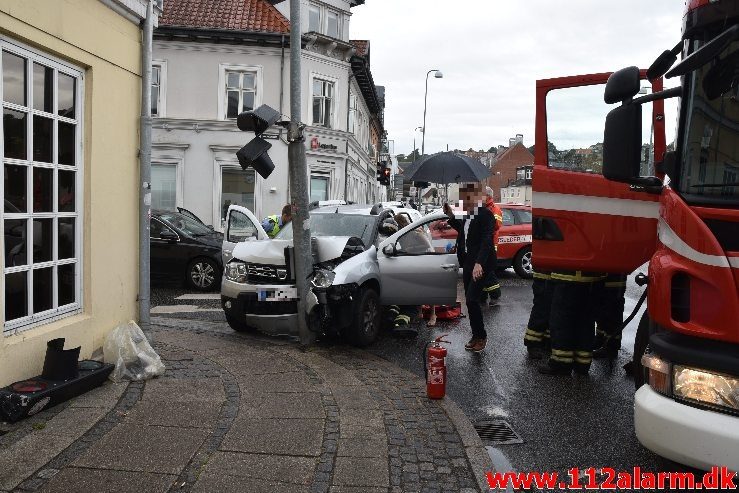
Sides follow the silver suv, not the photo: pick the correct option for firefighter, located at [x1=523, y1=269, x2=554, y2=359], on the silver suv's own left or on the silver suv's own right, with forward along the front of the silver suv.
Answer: on the silver suv's own left

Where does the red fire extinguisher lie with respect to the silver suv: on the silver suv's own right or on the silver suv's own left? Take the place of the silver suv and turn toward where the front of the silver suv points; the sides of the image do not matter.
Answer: on the silver suv's own left

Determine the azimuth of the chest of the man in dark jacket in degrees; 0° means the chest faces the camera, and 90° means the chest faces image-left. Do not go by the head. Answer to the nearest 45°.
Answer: approximately 45°

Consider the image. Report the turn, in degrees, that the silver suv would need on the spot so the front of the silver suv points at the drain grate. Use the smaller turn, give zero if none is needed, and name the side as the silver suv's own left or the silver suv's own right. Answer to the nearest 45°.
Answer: approximately 45° to the silver suv's own left

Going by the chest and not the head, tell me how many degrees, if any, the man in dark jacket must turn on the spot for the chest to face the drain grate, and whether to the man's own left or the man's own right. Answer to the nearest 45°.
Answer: approximately 45° to the man's own left

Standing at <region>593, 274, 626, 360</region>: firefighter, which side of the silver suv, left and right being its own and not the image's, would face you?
left

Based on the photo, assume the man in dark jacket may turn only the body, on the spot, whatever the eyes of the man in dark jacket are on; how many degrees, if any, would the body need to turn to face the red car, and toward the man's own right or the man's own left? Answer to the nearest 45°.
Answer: approximately 135° to the man's own right

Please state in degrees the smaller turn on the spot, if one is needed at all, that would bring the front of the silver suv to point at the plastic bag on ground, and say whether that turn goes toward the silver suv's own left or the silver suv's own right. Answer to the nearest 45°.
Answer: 0° — it already faces it
